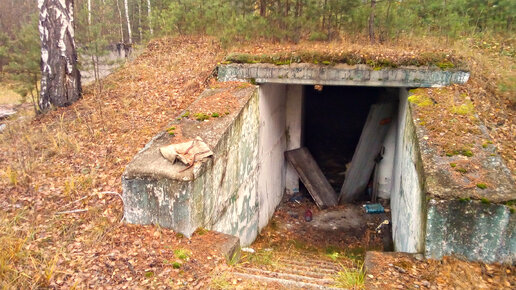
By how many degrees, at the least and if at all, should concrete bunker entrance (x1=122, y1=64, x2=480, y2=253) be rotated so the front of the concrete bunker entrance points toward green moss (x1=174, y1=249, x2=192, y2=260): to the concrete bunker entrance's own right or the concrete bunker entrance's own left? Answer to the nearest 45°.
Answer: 0° — it already faces it

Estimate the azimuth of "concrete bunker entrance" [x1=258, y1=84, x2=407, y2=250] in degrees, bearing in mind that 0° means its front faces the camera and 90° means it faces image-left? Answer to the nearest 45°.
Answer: approximately 0°

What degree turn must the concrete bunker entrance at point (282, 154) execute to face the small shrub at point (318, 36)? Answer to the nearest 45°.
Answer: approximately 180°

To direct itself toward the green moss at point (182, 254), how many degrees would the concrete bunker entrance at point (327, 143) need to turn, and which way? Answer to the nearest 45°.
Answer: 0° — it already faces it

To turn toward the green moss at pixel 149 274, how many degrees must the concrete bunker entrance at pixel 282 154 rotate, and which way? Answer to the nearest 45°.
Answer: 0° — it already faces it
